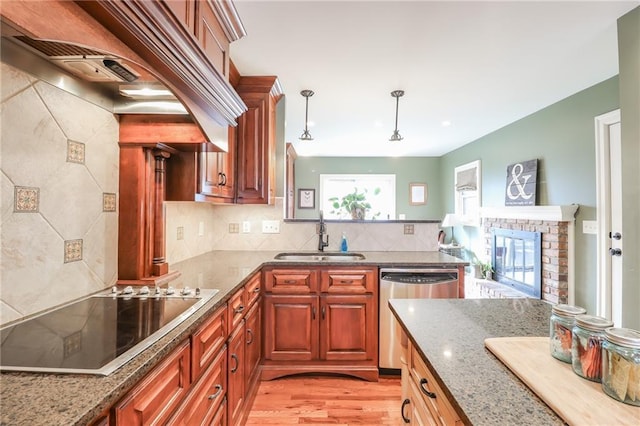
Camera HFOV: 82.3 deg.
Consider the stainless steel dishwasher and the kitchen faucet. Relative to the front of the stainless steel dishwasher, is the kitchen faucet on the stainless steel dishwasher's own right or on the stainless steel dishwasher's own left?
on the stainless steel dishwasher's own right

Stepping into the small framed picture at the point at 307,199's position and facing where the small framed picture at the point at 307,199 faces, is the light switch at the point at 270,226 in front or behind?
in front

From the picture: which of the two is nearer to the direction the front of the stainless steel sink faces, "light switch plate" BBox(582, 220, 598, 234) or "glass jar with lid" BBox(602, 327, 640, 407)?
the glass jar with lid

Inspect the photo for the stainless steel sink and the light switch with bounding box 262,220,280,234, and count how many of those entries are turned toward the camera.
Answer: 2

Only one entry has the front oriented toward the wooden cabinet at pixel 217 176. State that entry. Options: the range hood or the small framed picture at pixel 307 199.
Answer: the small framed picture

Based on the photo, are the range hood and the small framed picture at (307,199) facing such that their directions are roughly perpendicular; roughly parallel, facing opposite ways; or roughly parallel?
roughly perpendicular

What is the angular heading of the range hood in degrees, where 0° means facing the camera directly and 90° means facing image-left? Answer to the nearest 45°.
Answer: approximately 315°

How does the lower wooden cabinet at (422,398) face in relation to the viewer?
to the viewer's left

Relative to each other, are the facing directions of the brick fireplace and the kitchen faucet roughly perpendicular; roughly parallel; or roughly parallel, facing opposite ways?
roughly perpendicular

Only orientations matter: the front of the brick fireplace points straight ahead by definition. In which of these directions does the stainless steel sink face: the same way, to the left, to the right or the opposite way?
to the left
